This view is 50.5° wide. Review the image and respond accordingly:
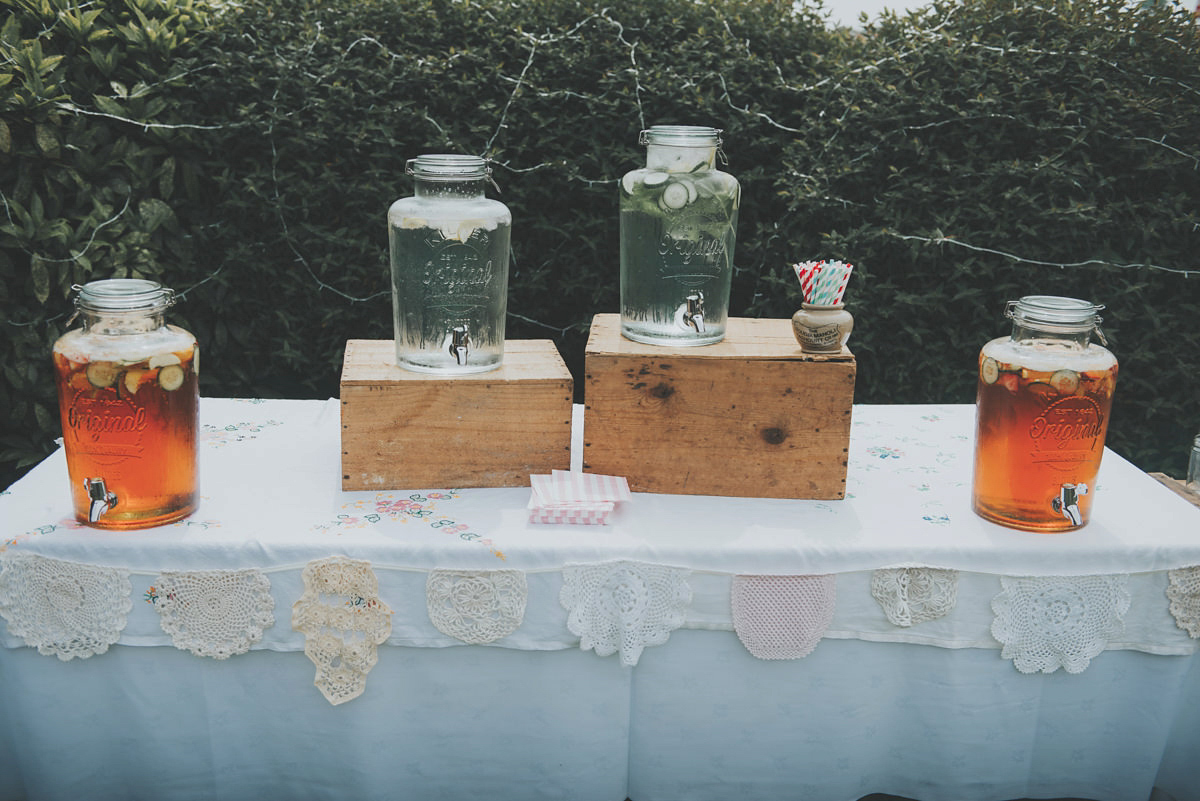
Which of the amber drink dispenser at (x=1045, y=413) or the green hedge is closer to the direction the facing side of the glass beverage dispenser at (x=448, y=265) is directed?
the amber drink dispenser

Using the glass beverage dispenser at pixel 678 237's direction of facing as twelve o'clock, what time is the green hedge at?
The green hedge is roughly at 6 o'clock from the glass beverage dispenser.

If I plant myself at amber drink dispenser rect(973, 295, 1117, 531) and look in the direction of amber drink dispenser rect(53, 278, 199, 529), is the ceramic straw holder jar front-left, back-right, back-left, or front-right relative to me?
front-right

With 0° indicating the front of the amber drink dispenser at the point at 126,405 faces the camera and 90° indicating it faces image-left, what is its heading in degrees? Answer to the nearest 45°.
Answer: approximately 45°

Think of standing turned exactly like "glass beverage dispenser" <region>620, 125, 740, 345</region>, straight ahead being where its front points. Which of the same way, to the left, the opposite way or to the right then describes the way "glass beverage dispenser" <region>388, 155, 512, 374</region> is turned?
the same way

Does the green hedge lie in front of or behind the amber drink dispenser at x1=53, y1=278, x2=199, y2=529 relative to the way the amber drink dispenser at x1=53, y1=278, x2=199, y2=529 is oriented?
behind

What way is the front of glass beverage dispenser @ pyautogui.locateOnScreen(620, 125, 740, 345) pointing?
toward the camera

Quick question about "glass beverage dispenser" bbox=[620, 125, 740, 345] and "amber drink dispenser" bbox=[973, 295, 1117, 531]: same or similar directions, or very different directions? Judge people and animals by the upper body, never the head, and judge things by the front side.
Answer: same or similar directions

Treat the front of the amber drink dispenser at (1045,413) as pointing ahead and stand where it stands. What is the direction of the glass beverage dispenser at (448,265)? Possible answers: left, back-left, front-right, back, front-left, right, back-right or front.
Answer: back-right

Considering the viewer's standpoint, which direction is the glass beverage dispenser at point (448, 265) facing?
facing the viewer

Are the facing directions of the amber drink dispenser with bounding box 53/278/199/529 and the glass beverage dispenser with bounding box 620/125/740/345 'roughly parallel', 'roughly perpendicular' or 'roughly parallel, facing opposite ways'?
roughly parallel

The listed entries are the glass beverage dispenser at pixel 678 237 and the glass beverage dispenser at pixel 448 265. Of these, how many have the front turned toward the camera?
2
